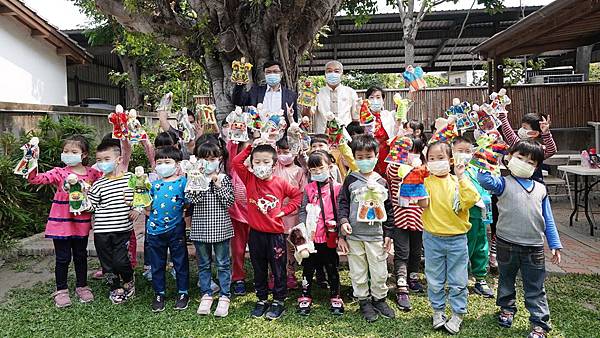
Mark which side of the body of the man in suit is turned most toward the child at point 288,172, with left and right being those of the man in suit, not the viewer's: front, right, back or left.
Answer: front

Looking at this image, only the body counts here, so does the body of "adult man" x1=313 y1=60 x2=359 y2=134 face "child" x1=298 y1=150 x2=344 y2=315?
yes

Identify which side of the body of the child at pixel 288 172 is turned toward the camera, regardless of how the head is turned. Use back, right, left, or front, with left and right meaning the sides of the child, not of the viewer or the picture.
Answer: front

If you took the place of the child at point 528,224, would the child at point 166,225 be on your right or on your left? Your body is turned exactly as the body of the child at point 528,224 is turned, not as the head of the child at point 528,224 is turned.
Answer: on your right

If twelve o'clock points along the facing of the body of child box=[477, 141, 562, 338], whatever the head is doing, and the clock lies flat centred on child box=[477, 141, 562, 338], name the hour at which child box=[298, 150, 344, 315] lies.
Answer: child box=[298, 150, 344, 315] is roughly at 3 o'clock from child box=[477, 141, 562, 338].

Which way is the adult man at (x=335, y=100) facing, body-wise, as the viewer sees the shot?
toward the camera

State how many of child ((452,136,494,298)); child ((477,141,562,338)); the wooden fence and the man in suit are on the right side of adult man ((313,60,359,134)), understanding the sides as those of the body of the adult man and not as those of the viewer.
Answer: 1

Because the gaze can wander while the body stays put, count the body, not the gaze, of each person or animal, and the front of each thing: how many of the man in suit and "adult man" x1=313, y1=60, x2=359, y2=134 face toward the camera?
2

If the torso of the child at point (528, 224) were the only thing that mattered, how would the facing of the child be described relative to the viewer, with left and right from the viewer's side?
facing the viewer

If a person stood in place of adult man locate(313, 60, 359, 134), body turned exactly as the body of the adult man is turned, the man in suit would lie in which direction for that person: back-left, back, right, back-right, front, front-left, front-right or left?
right
